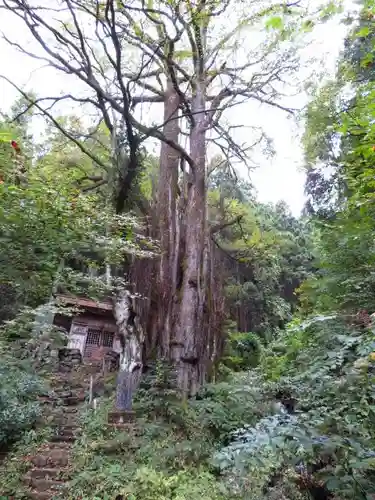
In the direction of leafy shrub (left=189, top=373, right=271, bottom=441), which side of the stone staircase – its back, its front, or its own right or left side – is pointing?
left

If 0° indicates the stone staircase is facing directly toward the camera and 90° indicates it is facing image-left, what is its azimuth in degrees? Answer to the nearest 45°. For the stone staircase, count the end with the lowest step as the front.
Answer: approximately 0°

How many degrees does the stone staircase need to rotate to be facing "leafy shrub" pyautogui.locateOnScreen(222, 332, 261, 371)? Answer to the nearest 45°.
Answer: approximately 135° to its left

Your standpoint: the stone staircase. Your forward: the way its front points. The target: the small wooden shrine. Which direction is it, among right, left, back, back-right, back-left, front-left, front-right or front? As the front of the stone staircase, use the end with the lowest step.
back
